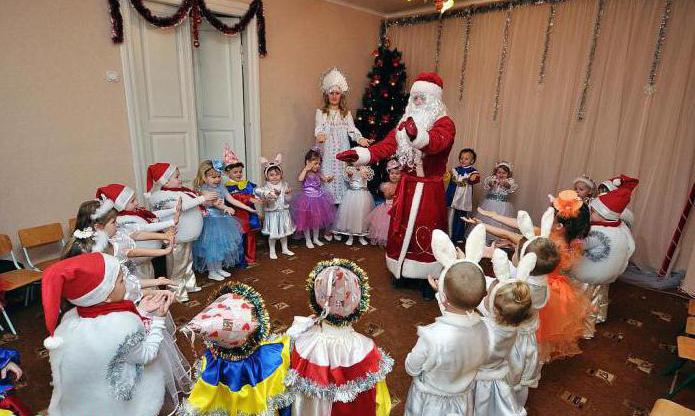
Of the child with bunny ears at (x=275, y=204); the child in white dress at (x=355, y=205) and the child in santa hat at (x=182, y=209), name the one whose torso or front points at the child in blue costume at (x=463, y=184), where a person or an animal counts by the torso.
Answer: the child in santa hat

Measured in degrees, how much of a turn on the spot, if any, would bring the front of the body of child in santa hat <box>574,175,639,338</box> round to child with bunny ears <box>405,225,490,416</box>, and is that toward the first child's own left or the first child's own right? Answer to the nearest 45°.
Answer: approximately 90° to the first child's own left

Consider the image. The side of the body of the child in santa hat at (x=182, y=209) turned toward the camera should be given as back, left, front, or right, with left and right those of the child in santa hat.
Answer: right

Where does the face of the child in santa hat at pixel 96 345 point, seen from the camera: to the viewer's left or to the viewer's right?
to the viewer's right

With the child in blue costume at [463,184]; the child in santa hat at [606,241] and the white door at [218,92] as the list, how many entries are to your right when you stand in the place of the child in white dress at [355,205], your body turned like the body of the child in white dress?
1

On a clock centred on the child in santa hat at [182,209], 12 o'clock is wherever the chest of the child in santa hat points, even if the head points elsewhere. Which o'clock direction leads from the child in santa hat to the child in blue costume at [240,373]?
The child in blue costume is roughly at 3 o'clock from the child in santa hat.

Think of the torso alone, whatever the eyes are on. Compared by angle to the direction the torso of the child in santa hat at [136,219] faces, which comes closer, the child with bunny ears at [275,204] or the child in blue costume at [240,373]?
the child with bunny ears

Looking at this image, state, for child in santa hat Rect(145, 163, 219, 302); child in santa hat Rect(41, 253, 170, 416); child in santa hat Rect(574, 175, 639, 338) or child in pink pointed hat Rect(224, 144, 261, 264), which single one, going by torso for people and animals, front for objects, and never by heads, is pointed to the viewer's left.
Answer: child in santa hat Rect(574, 175, 639, 338)

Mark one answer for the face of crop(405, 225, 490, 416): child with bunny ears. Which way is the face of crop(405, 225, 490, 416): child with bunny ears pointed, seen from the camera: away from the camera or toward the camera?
away from the camera

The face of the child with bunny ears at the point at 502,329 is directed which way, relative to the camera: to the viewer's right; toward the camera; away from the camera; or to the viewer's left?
away from the camera

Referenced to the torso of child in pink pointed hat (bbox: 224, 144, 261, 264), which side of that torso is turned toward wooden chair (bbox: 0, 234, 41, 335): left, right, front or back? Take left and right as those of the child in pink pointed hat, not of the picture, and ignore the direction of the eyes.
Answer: right

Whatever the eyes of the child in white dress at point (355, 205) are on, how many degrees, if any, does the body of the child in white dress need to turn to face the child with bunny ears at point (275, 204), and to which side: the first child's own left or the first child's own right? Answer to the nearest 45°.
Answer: approximately 45° to the first child's own right

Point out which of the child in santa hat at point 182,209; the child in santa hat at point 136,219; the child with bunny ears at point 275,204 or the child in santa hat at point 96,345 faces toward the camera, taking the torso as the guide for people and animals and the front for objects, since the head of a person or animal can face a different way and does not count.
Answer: the child with bunny ears

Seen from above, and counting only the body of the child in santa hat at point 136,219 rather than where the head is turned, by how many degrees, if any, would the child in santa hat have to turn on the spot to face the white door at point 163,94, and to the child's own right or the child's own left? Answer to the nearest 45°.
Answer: approximately 90° to the child's own left

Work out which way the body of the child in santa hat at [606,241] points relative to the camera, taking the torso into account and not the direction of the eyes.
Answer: to the viewer's left
